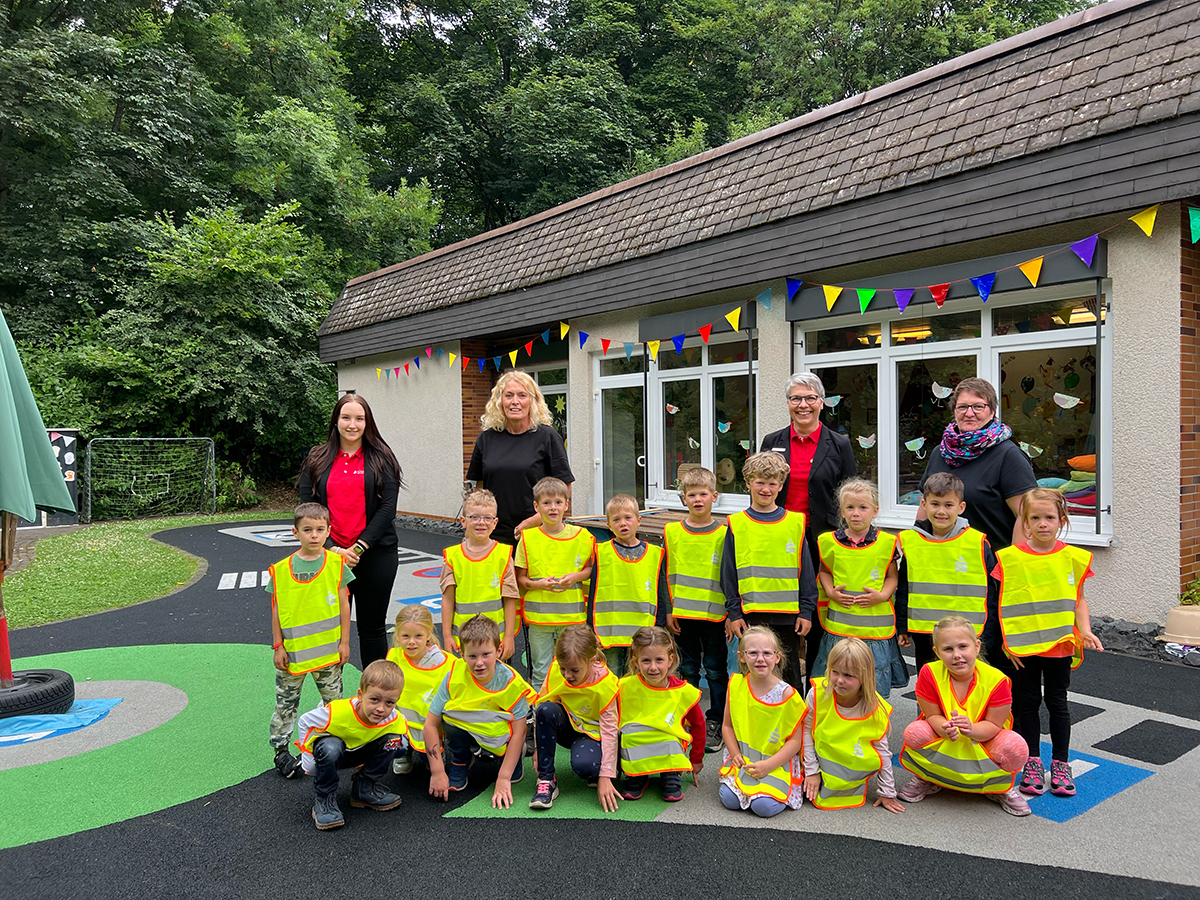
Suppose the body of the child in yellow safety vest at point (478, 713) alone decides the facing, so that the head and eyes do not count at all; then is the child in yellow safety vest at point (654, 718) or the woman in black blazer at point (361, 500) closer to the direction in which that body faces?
the child in yellow safety vest

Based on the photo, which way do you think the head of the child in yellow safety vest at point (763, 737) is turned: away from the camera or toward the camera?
toward the camera

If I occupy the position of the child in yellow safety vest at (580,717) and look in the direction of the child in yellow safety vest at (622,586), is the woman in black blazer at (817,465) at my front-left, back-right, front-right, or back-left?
front-right

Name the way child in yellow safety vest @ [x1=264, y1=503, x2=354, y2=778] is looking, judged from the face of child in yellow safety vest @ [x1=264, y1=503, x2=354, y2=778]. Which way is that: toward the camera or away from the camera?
toward the camera

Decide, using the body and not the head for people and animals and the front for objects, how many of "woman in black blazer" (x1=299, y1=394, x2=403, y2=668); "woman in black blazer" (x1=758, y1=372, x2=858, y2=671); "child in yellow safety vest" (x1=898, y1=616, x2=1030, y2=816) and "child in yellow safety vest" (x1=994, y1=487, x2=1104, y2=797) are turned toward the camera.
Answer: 4

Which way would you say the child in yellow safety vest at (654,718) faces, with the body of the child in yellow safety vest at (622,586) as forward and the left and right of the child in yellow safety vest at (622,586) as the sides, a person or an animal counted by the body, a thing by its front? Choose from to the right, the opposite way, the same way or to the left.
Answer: the same way

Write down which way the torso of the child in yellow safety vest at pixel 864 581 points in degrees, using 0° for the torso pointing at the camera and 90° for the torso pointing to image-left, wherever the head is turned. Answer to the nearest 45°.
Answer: approximately 0°

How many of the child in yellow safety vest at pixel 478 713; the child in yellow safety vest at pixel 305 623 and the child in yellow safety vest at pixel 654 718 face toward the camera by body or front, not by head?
3

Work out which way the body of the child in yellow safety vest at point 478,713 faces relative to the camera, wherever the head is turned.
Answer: toward the camera

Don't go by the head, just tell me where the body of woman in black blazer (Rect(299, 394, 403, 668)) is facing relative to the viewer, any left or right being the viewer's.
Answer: facing the viewer

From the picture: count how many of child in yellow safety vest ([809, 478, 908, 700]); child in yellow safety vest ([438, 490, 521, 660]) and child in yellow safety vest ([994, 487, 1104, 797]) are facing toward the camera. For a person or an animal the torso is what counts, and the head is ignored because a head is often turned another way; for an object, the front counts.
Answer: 3

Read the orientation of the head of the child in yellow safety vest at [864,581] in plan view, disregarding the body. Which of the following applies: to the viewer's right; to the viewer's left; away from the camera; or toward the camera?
toward the camera

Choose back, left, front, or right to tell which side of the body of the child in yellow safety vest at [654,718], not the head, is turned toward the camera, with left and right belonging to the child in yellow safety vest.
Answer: front

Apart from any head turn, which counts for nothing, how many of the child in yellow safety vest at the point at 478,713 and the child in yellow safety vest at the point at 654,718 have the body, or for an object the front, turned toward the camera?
2

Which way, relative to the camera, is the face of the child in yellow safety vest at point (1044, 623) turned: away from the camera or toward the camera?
toward the camera

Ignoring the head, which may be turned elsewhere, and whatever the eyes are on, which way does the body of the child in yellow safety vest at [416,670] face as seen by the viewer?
toward the camera

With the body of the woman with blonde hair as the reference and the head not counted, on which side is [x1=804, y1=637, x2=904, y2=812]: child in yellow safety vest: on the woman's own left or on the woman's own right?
on the woman's own left
